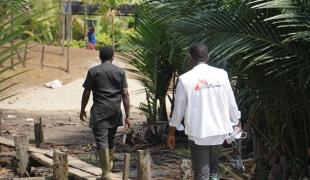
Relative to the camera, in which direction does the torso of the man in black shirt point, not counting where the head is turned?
away from the camera

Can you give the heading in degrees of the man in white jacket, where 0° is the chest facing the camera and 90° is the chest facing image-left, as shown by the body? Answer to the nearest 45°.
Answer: approximately 180°

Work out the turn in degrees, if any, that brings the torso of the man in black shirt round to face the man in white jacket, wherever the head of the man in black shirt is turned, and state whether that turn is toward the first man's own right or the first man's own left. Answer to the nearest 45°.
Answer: approximately 135° to the first man's own right

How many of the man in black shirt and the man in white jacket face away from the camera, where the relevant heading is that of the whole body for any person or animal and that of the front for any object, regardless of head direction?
2
